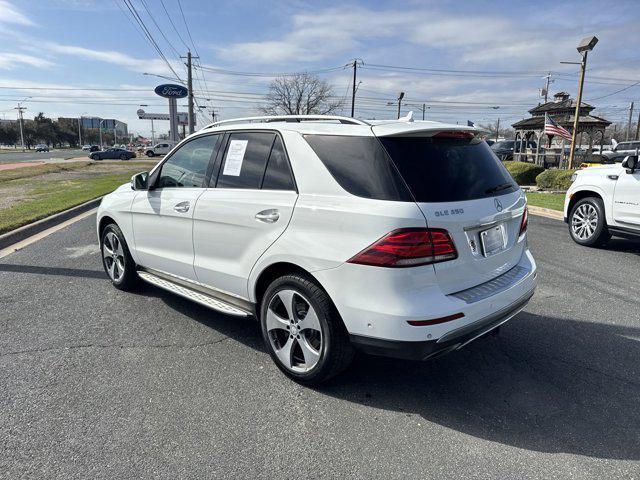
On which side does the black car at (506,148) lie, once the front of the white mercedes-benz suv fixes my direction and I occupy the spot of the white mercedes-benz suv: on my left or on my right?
on my right

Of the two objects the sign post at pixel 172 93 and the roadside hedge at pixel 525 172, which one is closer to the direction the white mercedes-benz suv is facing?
the sign post

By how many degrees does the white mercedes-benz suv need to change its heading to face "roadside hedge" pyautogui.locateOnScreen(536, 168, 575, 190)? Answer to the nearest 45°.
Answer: approximately 90° to its right

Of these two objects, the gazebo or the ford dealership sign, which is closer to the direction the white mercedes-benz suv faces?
the ford dealership sign

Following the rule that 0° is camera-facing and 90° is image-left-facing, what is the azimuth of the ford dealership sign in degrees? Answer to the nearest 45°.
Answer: approximately 0°

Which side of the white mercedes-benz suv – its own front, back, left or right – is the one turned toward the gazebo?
right

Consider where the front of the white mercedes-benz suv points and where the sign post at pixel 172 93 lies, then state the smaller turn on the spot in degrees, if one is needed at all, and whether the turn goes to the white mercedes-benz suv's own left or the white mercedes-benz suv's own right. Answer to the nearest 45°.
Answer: approximately 45° to the white mercedes-benz suv's own right

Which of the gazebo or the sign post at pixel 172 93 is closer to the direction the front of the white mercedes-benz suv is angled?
the sign post

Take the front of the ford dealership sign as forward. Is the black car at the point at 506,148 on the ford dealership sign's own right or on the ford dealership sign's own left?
on the ford dealership sign's own left

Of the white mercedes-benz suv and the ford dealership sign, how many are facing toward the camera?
1

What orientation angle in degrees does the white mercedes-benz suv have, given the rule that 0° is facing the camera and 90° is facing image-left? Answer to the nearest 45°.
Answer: approximately 135°
